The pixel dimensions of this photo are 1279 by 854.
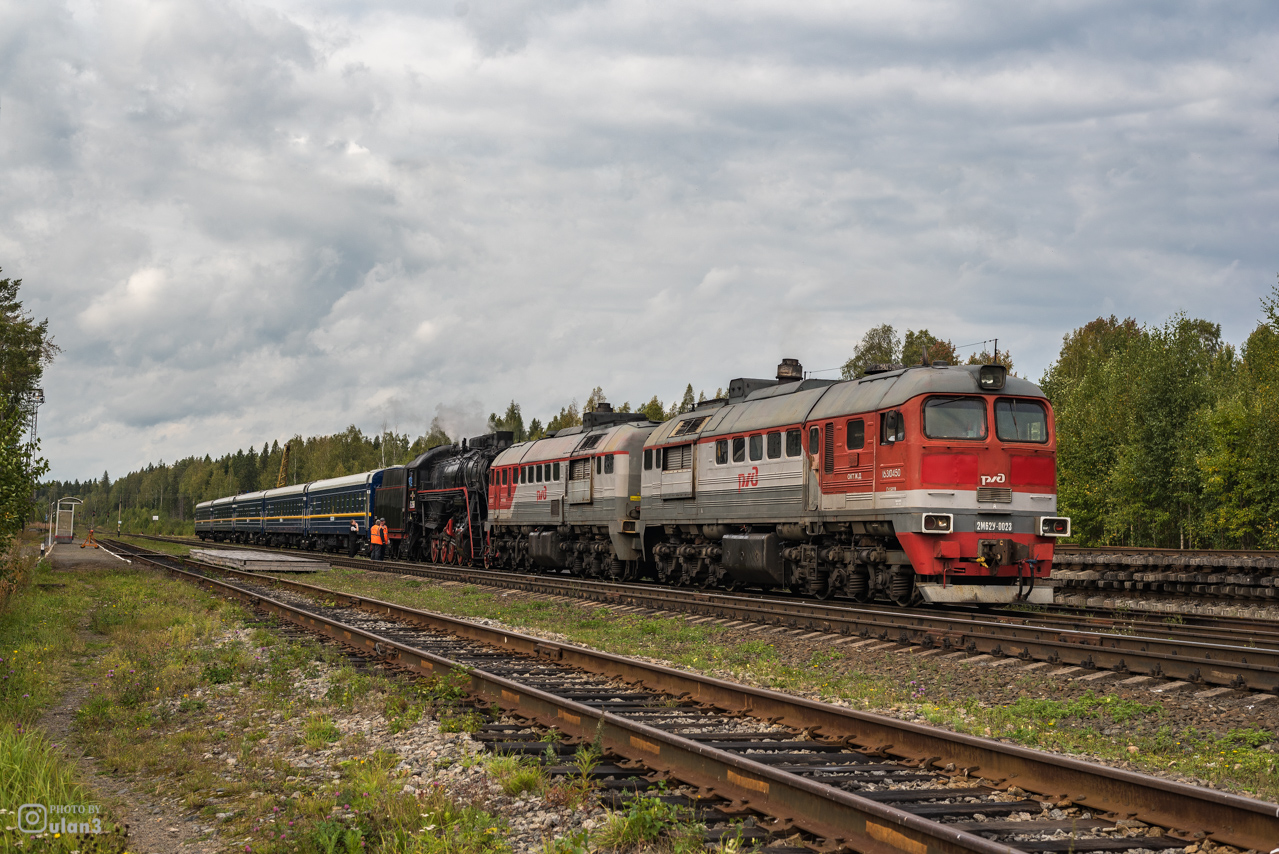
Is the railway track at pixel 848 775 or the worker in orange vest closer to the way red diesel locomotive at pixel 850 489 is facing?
the railway track

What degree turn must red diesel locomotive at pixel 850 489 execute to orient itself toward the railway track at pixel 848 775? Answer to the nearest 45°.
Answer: approximately 45° to its right

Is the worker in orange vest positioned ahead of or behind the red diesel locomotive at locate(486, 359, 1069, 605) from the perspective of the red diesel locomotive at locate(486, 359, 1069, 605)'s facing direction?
behind

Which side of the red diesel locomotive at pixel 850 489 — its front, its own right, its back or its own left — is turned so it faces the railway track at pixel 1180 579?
front

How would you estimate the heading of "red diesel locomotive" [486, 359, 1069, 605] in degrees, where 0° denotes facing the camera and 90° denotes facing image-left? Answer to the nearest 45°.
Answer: approximately 315°

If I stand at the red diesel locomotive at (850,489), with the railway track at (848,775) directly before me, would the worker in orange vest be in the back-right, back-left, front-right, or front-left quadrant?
back-right
